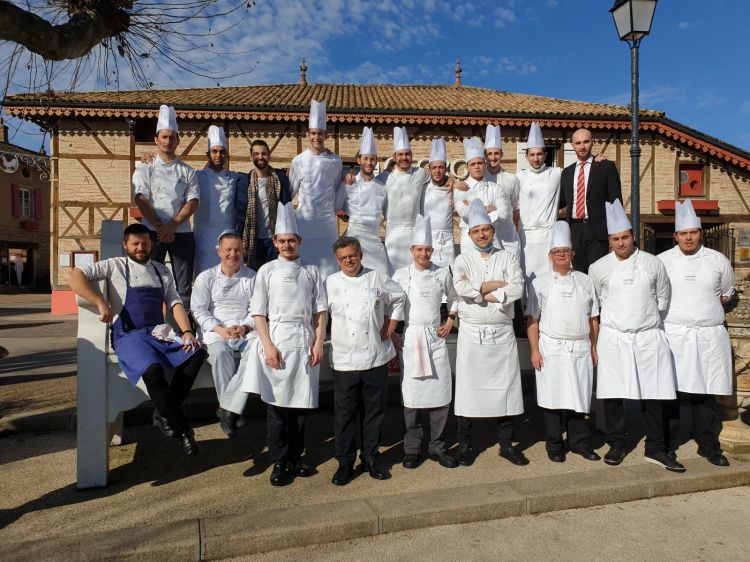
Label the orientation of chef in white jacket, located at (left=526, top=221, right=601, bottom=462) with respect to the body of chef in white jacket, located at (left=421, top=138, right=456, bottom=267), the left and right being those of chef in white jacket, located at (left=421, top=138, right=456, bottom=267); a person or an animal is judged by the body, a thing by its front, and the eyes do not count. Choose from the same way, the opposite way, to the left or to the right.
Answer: the same way

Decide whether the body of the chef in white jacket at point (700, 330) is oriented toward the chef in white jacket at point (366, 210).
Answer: no

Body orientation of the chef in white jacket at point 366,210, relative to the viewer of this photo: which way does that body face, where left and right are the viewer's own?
facing the viewer

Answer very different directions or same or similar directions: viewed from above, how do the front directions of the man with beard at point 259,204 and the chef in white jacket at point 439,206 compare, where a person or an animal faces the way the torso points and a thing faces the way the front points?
same or similar directions

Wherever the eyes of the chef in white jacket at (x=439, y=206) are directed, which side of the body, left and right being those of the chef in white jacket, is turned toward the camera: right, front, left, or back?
front

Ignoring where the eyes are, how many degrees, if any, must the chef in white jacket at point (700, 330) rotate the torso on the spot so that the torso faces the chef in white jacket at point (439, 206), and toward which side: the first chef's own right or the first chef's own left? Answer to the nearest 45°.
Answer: approximately 90° to the first chef's own right

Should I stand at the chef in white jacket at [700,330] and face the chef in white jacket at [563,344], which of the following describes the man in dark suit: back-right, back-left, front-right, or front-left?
front-right

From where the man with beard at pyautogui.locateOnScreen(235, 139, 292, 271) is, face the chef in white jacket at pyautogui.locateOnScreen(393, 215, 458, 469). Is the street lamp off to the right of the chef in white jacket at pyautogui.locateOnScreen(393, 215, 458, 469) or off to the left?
left

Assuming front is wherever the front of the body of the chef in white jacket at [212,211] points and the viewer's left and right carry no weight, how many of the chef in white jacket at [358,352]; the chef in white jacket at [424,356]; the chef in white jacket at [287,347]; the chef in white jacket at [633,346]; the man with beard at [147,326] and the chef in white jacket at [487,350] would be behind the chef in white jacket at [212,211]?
0

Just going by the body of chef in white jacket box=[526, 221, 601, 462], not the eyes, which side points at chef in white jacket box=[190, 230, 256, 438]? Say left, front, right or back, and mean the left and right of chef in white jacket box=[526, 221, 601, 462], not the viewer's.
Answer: right

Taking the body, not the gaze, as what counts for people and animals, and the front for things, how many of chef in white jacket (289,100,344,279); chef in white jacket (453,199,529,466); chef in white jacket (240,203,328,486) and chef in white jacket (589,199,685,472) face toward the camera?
4

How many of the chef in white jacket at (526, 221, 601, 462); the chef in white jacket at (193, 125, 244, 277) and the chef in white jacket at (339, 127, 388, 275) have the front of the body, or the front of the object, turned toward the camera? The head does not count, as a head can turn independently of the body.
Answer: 3

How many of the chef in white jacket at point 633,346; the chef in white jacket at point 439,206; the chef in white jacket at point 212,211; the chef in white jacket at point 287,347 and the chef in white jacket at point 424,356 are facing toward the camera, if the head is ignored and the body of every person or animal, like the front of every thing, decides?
5

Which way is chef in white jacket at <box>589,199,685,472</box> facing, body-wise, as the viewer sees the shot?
toward the camera

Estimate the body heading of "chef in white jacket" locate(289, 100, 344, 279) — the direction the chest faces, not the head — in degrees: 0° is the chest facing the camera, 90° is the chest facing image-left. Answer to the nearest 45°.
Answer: approximately 0°

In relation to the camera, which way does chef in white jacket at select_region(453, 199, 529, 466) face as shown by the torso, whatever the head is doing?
toward the camera

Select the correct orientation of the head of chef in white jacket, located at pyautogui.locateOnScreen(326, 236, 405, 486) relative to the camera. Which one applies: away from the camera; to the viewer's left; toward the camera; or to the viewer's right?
toward the camera

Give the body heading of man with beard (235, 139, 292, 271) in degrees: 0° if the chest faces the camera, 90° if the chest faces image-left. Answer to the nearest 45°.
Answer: approximately 0°

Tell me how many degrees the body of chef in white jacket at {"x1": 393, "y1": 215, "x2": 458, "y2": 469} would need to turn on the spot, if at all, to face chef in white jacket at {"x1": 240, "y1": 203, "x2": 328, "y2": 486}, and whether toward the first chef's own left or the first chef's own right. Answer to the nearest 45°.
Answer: approximately 90° to the first chef's own right

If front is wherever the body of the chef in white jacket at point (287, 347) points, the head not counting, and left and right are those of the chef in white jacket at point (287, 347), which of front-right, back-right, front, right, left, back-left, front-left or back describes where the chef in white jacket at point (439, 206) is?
back-left
